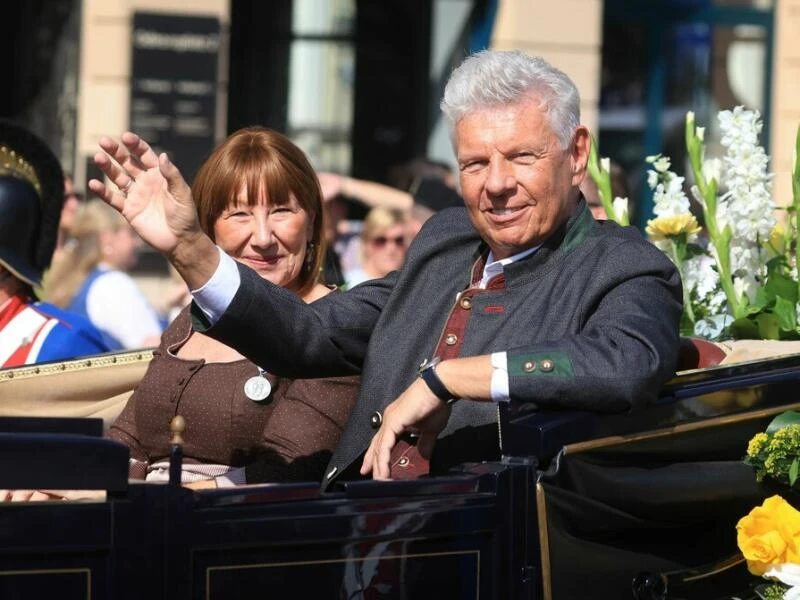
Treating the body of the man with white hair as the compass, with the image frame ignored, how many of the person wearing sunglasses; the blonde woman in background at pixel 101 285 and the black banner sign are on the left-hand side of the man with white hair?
0

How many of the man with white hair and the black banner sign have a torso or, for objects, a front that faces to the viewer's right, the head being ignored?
0

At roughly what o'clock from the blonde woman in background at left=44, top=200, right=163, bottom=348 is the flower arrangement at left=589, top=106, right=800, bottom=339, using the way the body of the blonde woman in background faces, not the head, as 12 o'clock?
The flower arrangement is roughly at 2 o'clock from the blonde woman in background.

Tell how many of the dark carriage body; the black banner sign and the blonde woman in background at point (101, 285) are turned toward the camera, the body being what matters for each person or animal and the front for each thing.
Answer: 1

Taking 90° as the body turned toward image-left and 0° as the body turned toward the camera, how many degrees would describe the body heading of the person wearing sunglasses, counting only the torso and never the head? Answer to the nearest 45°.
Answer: approximately 315°

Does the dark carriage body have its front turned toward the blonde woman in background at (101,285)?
no

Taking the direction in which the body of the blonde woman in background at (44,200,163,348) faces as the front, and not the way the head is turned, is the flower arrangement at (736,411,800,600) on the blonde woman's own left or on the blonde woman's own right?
on the blonde woman's own right

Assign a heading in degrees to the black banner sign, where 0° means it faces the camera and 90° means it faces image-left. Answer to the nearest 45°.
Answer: approximately 0°

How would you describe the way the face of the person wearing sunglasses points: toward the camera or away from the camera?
toward the camera

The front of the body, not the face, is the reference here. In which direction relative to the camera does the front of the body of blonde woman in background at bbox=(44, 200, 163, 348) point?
to the viewer's right

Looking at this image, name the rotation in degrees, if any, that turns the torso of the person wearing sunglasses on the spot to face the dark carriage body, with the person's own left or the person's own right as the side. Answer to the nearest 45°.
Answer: approximately 45° to the person's own right

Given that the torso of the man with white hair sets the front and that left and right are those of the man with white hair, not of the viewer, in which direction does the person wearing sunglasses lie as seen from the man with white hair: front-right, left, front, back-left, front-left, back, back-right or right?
back-right

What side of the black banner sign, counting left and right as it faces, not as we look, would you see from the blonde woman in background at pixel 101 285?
front

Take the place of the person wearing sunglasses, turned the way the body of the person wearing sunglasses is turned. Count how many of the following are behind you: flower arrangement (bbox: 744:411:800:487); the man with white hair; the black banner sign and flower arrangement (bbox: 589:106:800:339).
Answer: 1
